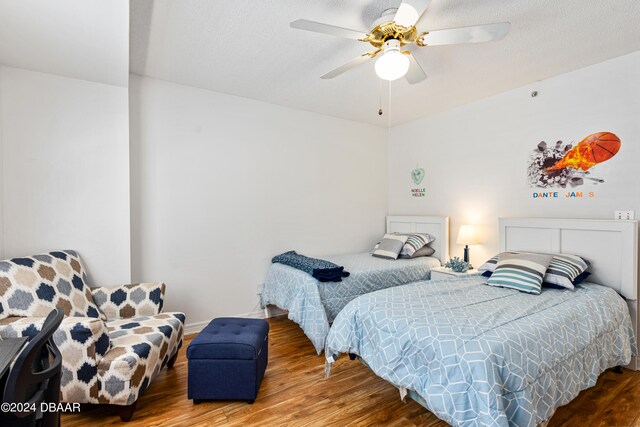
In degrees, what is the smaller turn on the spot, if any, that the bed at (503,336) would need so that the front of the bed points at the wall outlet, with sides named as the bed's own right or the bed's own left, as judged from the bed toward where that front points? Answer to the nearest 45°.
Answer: approximately 180°

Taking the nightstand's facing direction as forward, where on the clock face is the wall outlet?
The wall outlet is roughly at 8 o'clock from the nightstand.

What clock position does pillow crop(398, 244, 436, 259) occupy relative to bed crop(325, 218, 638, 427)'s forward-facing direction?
The pillow is roughly at 4 o'clock from the bed.

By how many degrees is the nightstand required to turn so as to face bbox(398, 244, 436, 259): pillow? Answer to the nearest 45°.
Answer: approximately 90° to its right

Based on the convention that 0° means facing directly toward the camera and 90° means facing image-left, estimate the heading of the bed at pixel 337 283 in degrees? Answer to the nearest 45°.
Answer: approximately 45°

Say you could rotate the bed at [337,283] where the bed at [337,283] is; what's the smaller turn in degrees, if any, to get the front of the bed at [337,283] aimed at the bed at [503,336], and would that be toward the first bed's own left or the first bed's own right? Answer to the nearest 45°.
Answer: approximately 90° to the first bed's own left

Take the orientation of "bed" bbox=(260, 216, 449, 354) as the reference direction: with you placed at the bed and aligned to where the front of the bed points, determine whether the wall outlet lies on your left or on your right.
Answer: on your left

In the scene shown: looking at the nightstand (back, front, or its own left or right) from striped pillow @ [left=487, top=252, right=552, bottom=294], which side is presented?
left

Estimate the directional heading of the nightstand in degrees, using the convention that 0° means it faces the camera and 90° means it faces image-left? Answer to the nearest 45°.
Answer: approximately 45°
